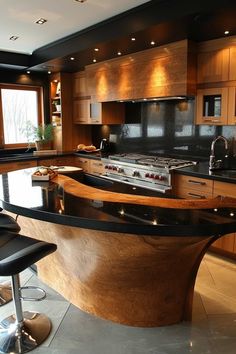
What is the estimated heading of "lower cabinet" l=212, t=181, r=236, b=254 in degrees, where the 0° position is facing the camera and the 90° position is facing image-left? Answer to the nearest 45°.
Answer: approximately 45°

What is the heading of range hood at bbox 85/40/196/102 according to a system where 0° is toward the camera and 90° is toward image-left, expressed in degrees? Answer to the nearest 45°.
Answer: approximately 45°

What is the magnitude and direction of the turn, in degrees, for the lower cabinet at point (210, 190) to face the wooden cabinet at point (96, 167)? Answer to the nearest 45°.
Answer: approximately 90° to its right

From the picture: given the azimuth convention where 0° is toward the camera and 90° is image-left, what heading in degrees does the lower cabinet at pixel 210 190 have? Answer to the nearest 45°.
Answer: approximately 45°

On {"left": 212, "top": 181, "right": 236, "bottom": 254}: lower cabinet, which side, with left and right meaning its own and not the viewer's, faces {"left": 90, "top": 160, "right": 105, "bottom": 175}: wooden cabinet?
right

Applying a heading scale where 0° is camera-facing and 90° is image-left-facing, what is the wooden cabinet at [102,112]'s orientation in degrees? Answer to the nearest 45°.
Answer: approximately 45°

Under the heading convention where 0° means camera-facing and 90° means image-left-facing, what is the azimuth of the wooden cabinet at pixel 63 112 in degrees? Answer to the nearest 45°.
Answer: approximately 45°

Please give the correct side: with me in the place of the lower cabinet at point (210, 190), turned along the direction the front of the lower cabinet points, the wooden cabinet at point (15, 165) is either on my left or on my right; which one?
on my right

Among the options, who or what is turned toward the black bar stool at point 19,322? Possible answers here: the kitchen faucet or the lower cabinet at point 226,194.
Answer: the lower cabinet
